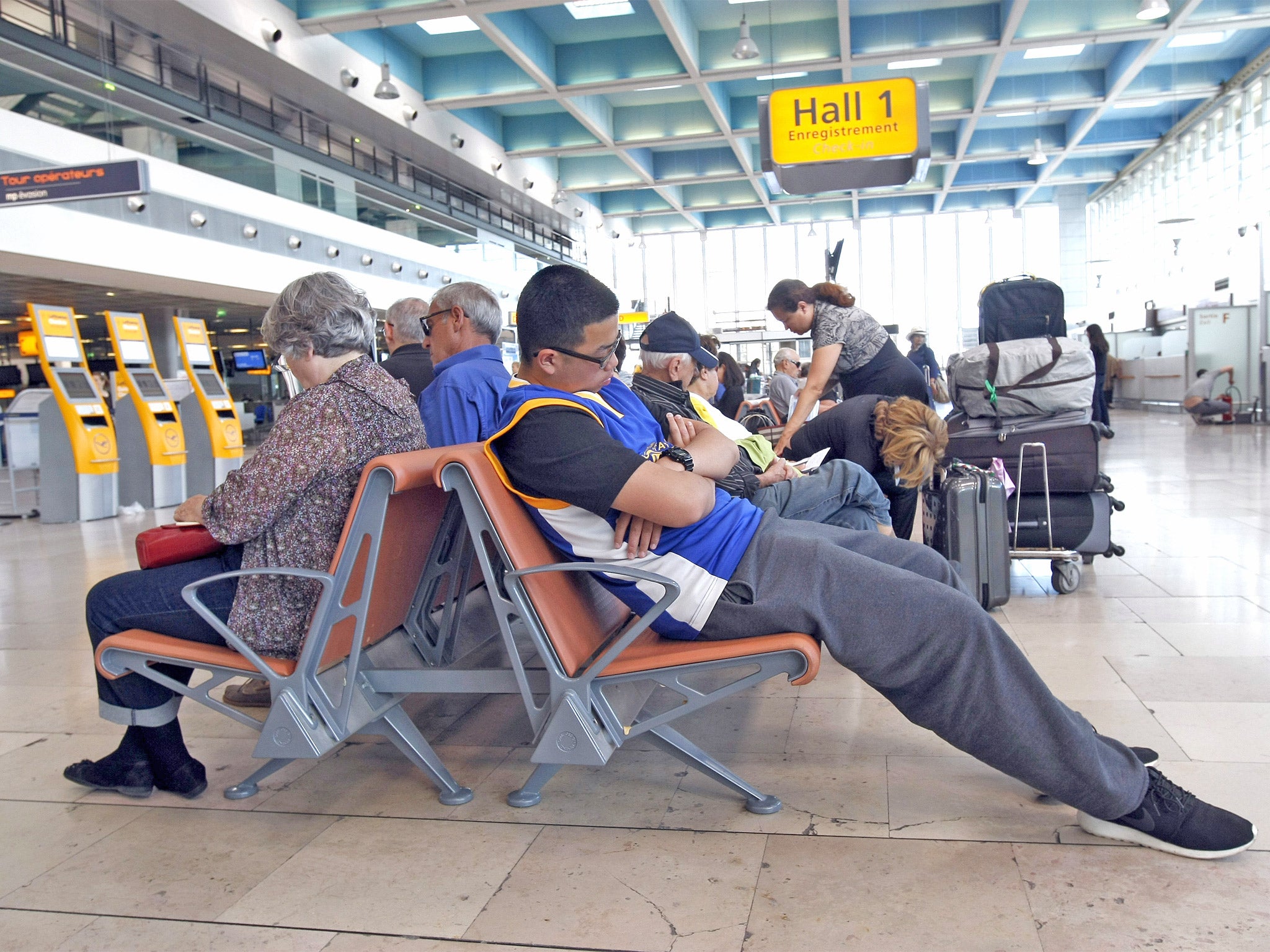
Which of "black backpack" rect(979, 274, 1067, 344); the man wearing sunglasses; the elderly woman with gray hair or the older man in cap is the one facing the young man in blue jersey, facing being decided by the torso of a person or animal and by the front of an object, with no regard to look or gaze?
the black backpack

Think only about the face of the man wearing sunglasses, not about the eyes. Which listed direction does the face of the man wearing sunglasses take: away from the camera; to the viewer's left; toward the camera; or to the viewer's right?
to the viewer's left

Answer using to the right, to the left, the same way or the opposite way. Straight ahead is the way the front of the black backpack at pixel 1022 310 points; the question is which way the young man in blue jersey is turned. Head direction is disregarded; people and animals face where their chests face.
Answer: to the left

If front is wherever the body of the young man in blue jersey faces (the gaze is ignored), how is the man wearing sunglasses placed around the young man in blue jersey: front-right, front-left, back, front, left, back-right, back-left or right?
back-left

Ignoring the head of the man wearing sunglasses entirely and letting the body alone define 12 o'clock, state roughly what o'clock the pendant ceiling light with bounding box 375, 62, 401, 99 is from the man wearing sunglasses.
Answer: The pendant ceiling light is roughly at 3 o'clock from the man wearing sunglasses.

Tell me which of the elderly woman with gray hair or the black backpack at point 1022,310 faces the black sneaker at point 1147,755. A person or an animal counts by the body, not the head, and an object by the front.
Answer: the black backpack
